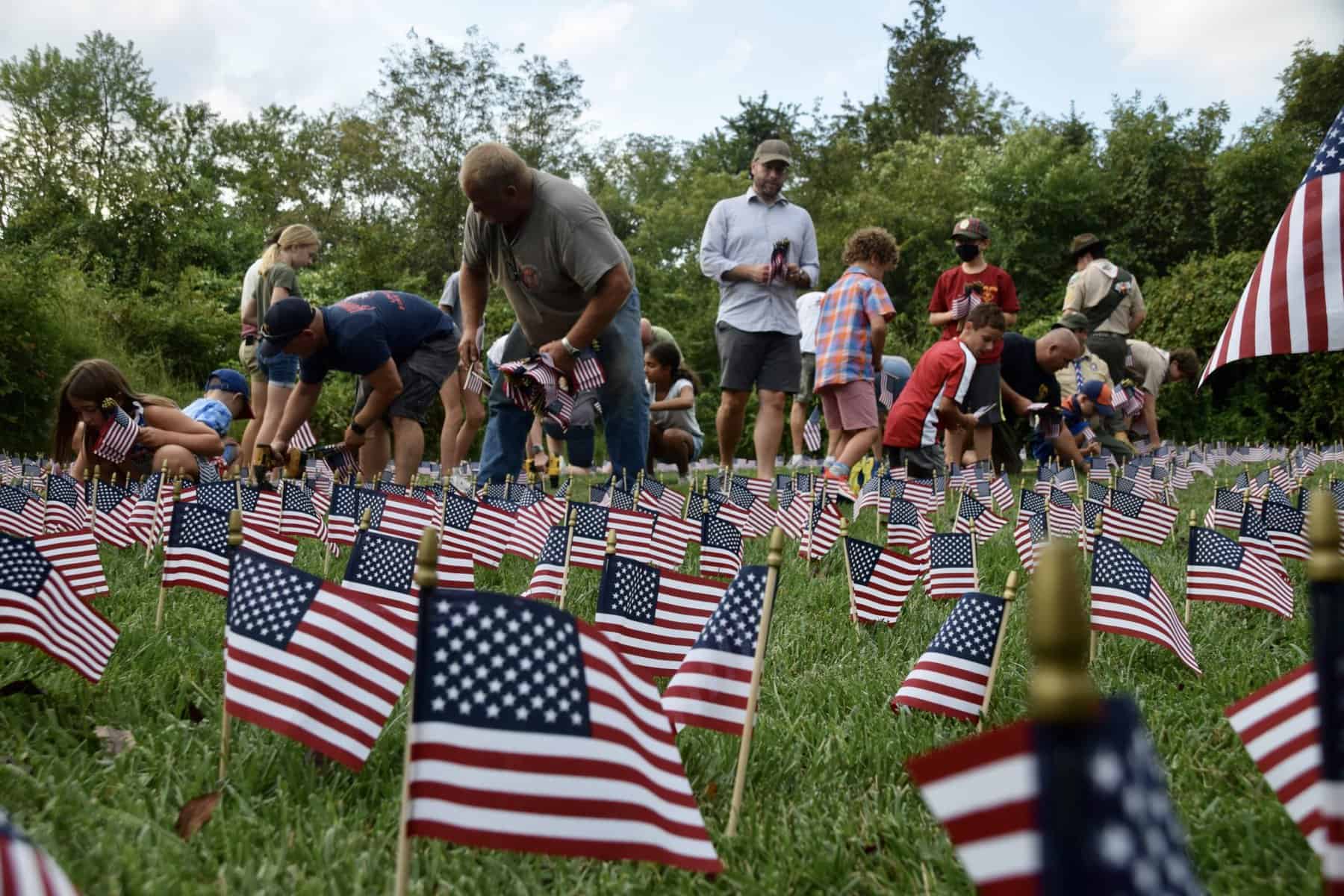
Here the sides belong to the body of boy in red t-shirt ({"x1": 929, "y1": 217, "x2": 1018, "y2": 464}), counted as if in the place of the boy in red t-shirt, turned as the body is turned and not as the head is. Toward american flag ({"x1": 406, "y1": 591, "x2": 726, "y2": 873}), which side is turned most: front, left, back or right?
front

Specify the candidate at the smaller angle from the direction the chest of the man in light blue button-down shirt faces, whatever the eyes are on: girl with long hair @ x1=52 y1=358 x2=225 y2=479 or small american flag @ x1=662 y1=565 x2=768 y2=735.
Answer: the small american flag

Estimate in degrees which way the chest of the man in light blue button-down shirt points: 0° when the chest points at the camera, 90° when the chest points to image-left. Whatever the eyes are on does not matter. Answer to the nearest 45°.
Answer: approximately 0°

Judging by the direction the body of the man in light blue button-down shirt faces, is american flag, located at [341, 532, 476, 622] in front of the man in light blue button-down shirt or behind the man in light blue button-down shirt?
in front

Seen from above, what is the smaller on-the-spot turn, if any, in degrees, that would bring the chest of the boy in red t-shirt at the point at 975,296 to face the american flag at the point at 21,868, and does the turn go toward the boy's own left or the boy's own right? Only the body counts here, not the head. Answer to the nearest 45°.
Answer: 0° — they already face it

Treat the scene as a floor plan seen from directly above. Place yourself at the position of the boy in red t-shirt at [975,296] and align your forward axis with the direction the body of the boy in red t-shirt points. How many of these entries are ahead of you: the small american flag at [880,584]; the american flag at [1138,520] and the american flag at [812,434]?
2

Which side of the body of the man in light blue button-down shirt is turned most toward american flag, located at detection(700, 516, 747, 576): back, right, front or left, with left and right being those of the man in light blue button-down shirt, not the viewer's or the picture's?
front
